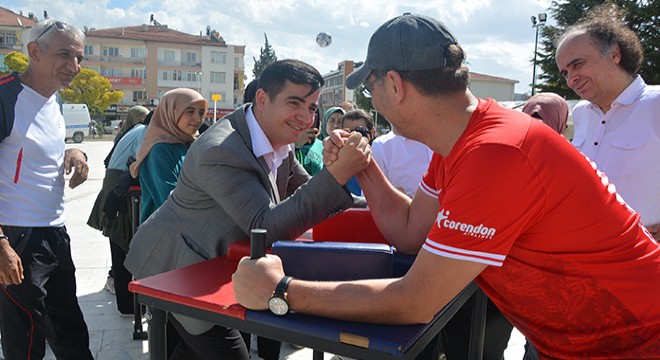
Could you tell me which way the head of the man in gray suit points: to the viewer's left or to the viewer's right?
to the viewer's right

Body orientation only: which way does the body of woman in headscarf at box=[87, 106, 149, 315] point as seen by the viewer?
to the viewer's right

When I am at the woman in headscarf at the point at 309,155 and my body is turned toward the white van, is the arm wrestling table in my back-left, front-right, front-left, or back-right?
back-left

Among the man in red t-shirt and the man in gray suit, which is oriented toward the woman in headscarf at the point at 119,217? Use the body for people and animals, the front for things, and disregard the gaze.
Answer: the man in red t-shirt

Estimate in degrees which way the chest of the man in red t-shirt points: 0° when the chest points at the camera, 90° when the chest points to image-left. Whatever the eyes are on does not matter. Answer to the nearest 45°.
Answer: approximately 135°

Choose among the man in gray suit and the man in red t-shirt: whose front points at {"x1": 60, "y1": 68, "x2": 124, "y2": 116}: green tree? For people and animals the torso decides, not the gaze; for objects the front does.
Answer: the man in red t-shirt

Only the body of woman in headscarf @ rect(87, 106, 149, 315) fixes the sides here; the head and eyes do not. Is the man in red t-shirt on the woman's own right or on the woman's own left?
on the woman's own right

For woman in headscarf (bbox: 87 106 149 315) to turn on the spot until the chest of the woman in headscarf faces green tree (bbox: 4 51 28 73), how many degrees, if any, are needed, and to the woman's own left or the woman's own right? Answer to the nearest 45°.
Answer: approximately 90° to the woman's own left

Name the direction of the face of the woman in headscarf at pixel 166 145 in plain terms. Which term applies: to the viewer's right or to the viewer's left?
to the viewer's right

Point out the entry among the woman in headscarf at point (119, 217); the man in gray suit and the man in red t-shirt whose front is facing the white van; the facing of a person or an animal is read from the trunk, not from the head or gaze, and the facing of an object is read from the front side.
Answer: the man in red t-shirt

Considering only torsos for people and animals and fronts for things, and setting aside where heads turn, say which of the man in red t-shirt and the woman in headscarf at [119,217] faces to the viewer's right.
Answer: the woman in headscarf

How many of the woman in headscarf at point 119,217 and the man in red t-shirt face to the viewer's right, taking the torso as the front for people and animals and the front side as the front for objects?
1
